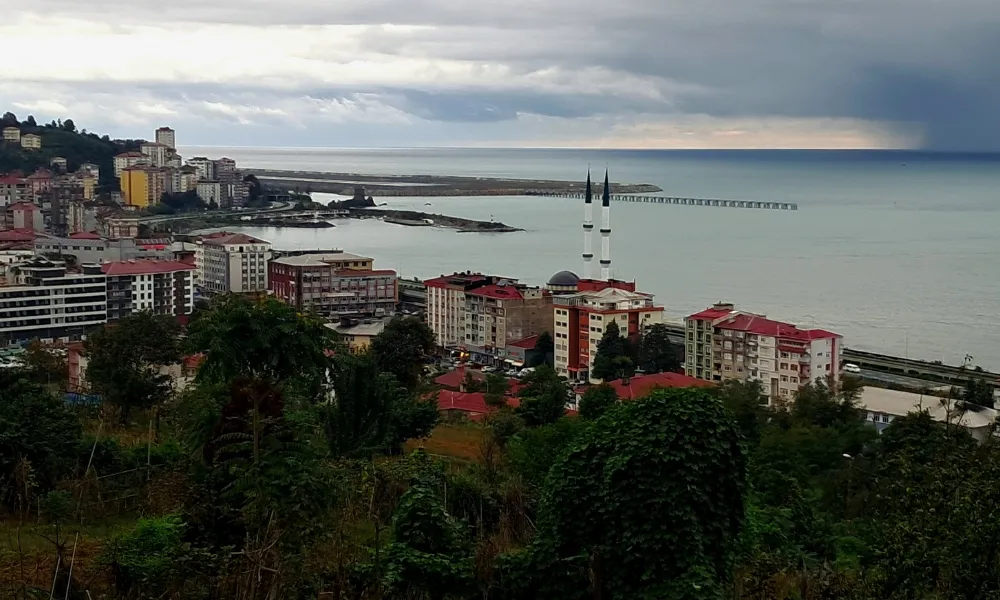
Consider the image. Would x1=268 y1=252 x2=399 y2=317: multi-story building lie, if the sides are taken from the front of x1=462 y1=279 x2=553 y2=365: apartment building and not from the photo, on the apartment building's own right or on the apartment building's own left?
on the apartment building's own right

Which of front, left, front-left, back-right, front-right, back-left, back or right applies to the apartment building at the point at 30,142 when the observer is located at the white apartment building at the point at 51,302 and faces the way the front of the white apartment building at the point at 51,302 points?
back

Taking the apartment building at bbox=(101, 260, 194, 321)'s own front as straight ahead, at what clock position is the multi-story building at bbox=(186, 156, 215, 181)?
The multi-story building is roughly at 6 o'clock from the apartment building.

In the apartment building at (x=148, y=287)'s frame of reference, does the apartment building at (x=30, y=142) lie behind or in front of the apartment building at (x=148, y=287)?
behind

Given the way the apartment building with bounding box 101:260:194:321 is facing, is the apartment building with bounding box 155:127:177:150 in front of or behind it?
behind

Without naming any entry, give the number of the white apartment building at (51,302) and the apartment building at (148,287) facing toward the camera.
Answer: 2

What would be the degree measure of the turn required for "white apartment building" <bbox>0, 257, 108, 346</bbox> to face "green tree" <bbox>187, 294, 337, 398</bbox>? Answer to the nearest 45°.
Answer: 0° — it already faces it

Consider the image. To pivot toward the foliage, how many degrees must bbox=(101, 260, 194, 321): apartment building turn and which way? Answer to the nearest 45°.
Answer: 0° — it already faces it

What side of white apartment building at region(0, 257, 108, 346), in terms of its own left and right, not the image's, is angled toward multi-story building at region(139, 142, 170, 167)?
back

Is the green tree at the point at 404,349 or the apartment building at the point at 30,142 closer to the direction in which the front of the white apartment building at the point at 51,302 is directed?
the green tree

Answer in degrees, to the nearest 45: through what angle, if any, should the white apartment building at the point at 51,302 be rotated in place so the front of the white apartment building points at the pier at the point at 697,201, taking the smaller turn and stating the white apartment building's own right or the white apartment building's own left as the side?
approximately 135° to the white apartment building's own left

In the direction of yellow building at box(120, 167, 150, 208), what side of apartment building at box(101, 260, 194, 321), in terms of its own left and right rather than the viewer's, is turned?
back

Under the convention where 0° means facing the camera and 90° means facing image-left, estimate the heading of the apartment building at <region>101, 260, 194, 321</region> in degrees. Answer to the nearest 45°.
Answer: approximately 0°
